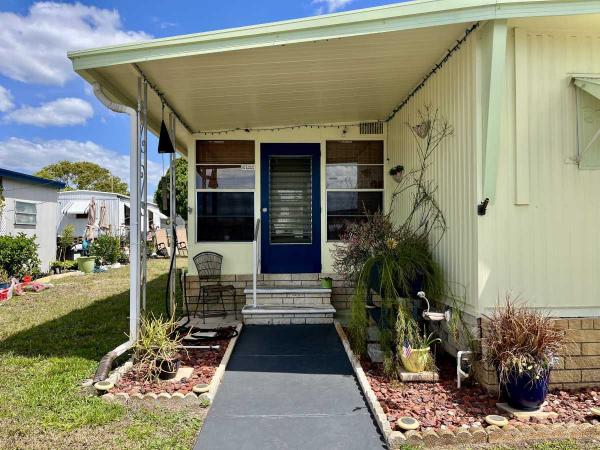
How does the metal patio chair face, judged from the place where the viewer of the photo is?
facing the viewer and to the right of the viewer

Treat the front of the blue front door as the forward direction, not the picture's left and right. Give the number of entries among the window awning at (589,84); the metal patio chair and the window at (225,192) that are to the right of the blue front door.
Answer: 2

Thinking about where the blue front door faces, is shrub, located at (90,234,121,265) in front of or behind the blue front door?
behind

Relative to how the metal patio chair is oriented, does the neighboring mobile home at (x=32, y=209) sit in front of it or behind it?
behind

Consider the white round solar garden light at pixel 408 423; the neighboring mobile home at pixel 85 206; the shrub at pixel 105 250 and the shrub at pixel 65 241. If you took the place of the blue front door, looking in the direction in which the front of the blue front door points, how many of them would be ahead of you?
1

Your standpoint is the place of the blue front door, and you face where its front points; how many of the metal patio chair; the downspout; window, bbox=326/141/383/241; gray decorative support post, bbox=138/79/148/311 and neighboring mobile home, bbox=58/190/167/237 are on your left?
1

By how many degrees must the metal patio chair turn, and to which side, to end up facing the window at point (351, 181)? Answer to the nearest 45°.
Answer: approximately 45° to its left

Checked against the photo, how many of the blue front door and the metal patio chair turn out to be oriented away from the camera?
0

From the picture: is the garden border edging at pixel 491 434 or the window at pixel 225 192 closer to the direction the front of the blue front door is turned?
the garden border edging

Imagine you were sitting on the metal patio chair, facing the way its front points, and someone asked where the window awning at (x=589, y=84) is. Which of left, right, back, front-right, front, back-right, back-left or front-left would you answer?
front

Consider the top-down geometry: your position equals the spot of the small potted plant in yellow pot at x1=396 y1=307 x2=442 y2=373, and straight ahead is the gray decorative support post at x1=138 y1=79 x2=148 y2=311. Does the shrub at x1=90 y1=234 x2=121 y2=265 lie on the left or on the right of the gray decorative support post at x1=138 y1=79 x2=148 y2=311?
right

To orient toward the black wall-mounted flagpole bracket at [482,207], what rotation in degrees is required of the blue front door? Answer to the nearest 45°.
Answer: approximately 45° to its left

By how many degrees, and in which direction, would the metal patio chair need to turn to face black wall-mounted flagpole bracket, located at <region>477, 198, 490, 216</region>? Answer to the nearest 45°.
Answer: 0° — it already faces it

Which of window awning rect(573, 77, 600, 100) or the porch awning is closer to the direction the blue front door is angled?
the porch awning

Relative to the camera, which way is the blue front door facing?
toward the camera
